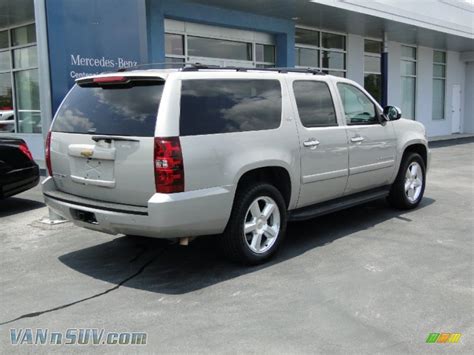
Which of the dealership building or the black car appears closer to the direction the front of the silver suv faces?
the dealership building

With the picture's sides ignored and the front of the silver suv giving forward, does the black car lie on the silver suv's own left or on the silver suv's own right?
on the silver suv's own left

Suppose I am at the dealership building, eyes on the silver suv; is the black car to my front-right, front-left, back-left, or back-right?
front-right

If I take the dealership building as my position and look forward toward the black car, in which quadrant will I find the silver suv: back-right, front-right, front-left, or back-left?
front-left

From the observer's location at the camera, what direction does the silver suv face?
facing away from the viewer and to the right of the viewer

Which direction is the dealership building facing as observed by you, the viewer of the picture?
facing the viewer and to the right of the viewer

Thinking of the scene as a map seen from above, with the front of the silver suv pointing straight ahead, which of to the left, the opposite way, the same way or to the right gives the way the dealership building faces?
to the right

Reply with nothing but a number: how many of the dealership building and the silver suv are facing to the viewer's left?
0
